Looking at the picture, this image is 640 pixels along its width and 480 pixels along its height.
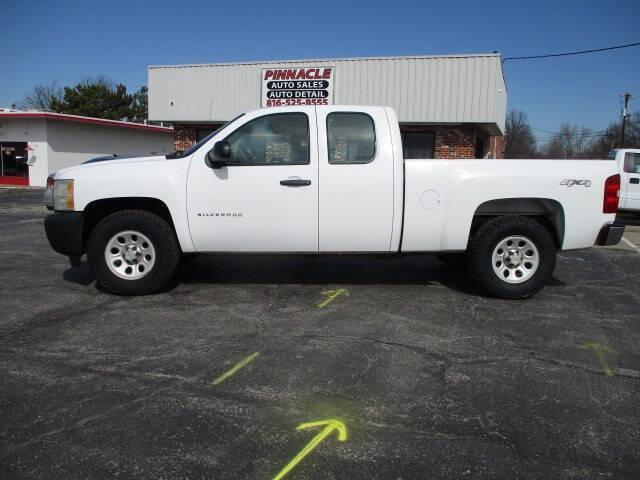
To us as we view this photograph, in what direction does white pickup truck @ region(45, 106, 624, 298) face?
facing to the left of the viewer

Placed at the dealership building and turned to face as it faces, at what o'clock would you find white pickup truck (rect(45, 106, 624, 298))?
The white pickup truck is roughly at 12 o'clock from the dealership building.

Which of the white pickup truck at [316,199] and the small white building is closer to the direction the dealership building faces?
the white pickup truck

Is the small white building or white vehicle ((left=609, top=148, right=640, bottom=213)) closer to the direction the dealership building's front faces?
the white vehicle

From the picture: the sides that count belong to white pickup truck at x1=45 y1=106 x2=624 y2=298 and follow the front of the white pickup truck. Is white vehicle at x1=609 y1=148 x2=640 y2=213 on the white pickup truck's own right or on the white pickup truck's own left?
on the white pickup truck's own right

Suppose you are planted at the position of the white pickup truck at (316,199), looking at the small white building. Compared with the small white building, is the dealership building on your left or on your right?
right

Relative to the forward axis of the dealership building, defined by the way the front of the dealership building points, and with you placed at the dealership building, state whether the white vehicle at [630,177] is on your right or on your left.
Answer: on your left

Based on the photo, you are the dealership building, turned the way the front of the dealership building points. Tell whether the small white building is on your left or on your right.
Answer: on your right
